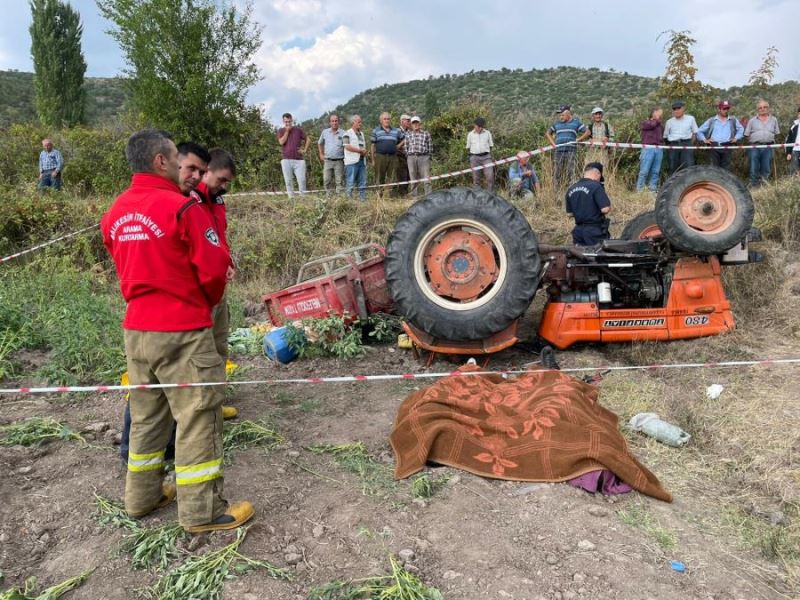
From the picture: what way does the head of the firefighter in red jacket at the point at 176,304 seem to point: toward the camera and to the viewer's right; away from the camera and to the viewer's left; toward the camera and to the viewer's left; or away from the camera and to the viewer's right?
away from the camera and to the viewer's right

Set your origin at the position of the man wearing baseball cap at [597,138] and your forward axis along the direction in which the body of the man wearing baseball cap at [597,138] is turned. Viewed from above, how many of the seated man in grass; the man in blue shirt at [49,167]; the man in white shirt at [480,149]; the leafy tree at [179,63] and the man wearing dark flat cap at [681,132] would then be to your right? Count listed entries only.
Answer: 4

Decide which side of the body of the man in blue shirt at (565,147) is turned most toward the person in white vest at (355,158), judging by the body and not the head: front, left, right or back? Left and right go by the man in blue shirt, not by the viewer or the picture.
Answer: right

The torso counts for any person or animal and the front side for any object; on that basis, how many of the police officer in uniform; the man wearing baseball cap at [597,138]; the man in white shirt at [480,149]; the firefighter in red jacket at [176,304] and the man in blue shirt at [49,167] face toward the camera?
3

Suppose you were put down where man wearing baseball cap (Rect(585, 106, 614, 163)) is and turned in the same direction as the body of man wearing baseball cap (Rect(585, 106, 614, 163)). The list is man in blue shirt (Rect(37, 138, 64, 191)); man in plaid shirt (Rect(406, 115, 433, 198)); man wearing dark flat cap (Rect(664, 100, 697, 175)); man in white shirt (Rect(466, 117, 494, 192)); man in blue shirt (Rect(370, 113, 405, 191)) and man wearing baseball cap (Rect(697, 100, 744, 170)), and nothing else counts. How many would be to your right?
4
